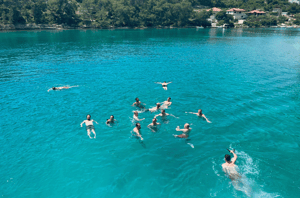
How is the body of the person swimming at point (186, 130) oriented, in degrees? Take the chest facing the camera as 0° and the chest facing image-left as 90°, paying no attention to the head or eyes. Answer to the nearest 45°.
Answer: approximately 90°

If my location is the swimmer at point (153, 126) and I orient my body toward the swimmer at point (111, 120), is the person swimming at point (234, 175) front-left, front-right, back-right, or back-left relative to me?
back-left

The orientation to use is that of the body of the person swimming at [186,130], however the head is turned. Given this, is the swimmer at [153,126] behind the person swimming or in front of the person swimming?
in front

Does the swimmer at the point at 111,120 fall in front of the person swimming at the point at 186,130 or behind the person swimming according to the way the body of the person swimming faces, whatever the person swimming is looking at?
in front

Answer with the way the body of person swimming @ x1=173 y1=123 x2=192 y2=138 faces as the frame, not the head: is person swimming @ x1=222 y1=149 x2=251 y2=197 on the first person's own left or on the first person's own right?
on the first person's own left

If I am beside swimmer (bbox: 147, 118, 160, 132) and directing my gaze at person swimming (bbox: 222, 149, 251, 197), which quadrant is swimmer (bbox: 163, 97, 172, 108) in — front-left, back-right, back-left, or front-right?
back-left
